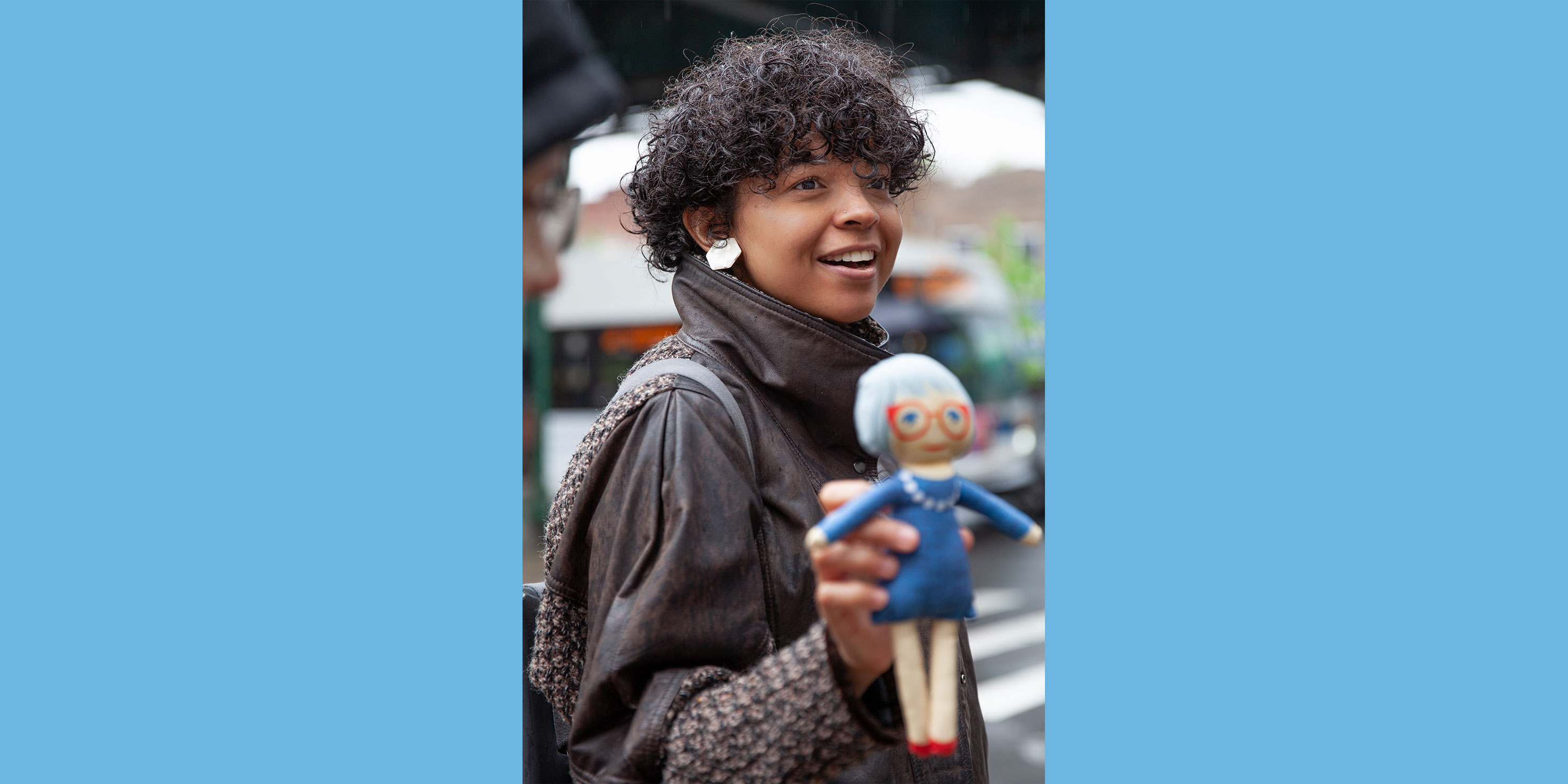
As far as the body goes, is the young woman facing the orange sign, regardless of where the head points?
no

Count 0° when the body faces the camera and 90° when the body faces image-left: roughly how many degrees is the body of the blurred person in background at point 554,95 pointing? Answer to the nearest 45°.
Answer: approximately 270°

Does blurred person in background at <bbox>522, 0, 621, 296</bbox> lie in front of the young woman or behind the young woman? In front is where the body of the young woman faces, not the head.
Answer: behind

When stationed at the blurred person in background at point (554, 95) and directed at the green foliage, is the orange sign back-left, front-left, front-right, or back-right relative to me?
front-left

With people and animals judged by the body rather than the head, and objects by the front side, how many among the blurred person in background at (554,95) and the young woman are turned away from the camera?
0

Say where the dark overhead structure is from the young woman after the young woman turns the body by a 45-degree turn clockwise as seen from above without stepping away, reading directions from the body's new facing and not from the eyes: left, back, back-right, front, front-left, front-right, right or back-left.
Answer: back

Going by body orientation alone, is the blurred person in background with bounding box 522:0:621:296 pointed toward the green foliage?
no

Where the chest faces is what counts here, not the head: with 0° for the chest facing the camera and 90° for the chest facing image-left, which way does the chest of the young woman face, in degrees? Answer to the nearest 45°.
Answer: approximately 315°

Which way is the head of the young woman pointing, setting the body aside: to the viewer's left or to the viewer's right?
to the viewer's right

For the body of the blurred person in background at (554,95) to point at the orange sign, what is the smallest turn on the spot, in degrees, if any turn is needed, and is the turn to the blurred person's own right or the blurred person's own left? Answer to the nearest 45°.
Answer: approximately 90° to the blurred person's own left
